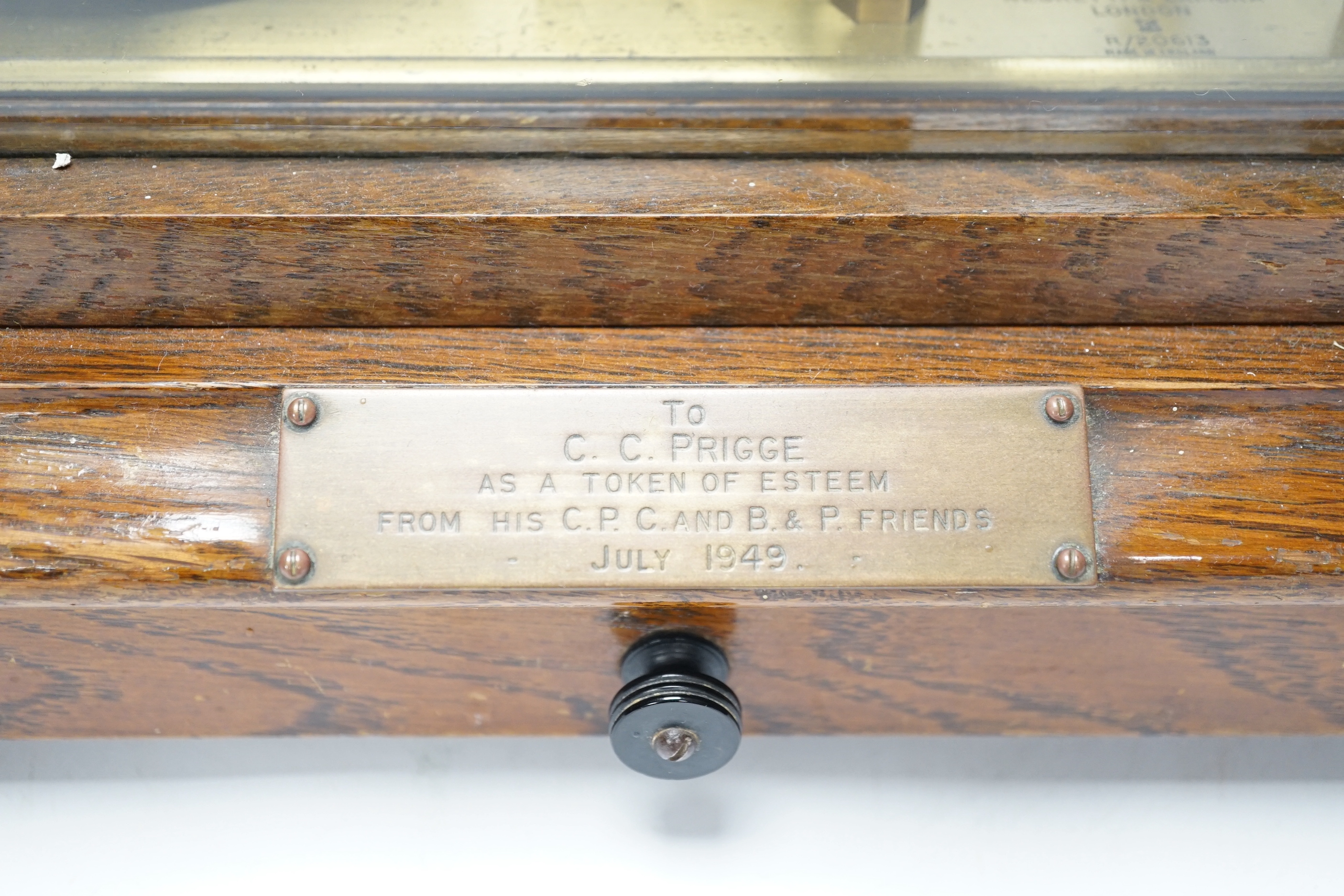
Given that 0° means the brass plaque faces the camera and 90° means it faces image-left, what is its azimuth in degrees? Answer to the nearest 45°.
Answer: approximately 0°
